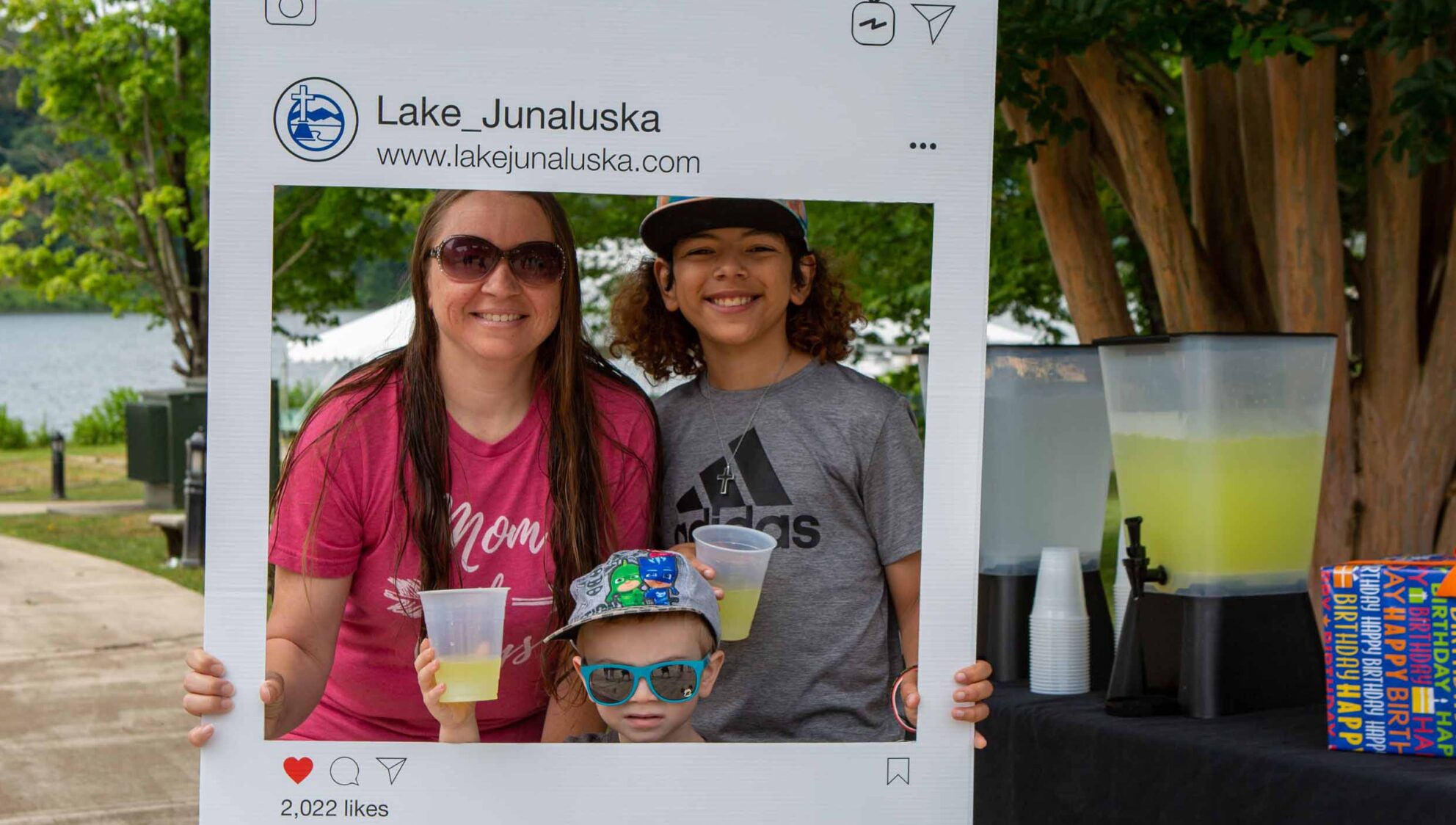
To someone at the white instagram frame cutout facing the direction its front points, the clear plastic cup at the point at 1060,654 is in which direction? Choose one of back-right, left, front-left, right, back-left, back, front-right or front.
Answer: back-left

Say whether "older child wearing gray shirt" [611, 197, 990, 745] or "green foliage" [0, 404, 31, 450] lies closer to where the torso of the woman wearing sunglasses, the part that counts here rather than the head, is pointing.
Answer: the older child wearing gray shirt

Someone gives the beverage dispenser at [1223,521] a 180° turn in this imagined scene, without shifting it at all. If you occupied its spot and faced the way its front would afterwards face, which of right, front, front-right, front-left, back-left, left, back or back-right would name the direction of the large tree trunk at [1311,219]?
front-left

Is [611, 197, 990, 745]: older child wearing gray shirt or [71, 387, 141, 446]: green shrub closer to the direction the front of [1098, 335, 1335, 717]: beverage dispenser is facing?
the older child wearing gray shirt

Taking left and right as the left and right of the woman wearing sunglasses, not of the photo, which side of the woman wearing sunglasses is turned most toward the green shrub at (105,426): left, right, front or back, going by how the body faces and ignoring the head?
back

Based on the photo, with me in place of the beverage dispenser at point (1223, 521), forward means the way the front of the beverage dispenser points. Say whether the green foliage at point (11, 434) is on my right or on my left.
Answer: on my right

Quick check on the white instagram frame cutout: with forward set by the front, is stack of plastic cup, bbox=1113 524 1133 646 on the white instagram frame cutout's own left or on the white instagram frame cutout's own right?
on the white instagram frame cutout's own left

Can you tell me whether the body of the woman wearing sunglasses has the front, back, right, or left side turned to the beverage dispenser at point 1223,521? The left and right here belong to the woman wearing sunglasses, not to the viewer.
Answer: left
